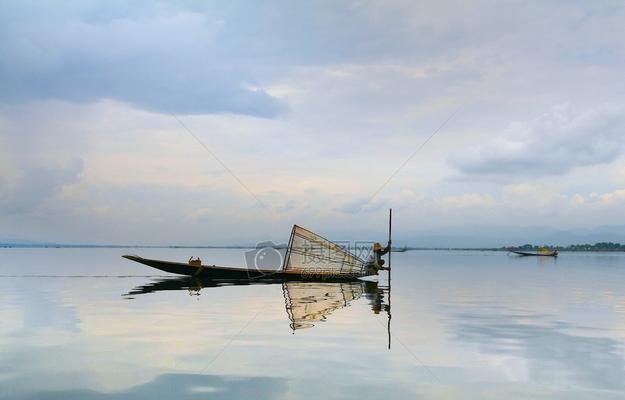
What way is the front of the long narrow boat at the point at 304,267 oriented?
to the viewer's left
